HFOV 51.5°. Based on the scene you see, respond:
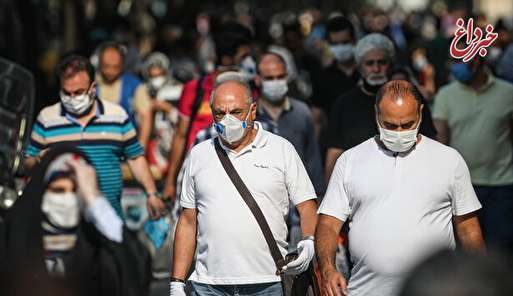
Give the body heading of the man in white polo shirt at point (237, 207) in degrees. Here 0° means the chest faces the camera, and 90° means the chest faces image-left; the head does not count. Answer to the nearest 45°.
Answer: approximately 0°
